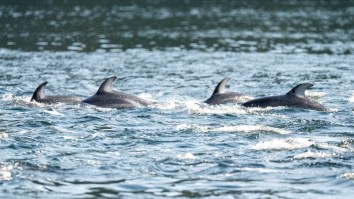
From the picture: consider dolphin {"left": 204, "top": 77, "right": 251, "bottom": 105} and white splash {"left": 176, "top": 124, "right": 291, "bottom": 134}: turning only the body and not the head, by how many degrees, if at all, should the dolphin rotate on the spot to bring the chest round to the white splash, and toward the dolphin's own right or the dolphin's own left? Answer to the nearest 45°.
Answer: approximately 90° to the dolphin's own left

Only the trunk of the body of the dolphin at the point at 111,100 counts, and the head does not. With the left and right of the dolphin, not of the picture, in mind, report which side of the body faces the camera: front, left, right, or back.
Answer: left

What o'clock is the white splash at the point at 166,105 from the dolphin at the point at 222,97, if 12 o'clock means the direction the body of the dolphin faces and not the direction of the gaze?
The white splash is roughly at 11 o'clock from the dolphin.

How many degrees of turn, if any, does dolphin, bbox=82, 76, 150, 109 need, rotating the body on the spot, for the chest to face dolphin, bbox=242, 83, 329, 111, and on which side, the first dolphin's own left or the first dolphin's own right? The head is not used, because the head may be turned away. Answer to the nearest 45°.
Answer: approximately 180°

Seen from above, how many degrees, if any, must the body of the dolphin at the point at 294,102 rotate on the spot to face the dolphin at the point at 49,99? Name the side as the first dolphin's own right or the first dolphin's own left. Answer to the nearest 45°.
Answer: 0° — it already faces it

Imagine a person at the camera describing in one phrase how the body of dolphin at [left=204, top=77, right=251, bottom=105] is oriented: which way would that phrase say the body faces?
to the viewer's left

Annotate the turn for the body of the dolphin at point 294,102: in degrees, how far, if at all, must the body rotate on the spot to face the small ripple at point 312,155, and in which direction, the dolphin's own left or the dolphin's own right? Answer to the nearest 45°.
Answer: approximately 90° to the dolphin's own left

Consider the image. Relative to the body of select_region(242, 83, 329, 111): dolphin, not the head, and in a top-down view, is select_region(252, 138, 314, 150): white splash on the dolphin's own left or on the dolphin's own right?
on the dolphin's own left

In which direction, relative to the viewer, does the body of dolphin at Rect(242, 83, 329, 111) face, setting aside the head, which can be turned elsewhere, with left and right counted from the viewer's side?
facing to the left of the viewer
